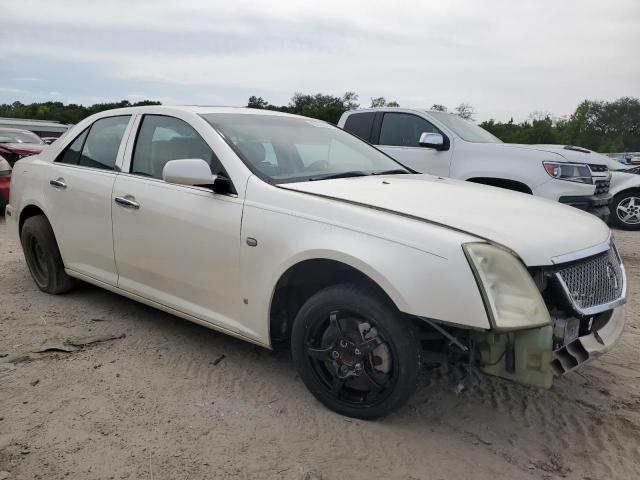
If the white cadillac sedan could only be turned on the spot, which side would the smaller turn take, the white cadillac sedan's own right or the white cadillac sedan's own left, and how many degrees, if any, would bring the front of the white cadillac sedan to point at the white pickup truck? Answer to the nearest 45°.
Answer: approximately 90° to the white cadillac sedan's own left

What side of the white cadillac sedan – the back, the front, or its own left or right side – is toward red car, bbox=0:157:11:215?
back

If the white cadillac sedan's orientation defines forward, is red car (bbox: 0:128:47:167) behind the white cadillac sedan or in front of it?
behind

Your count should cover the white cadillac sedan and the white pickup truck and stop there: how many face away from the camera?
0

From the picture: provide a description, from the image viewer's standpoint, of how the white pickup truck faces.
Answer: facing the viewer and to the right of the viewer
